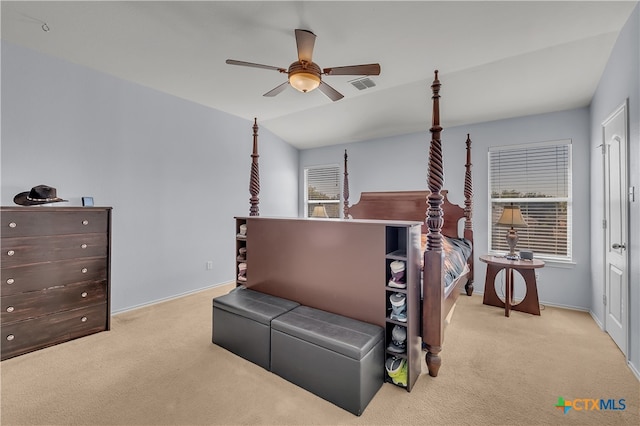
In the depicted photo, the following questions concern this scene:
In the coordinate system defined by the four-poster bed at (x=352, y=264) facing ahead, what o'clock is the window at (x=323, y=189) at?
The window is roughly at 4 o'clock from the four-poster bed.

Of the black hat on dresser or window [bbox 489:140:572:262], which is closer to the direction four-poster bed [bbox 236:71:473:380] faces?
the black hat on dresser

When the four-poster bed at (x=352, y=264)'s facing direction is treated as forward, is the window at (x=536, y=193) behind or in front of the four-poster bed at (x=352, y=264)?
behind

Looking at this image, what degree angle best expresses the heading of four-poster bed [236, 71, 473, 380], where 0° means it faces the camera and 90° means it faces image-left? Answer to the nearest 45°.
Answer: approximately 45°
